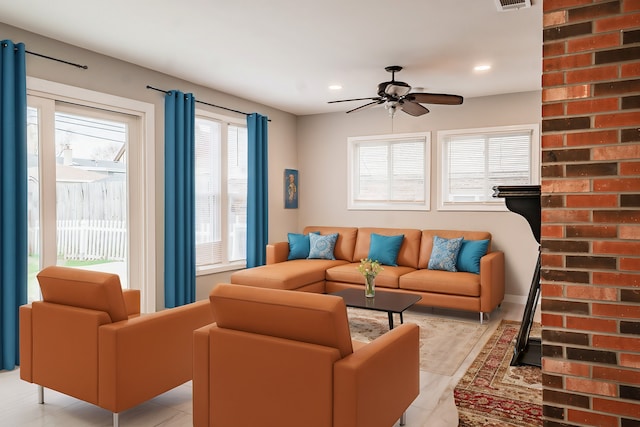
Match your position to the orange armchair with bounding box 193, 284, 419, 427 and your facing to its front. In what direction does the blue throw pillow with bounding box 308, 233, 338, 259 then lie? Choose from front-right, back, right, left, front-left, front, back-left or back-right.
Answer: front-left

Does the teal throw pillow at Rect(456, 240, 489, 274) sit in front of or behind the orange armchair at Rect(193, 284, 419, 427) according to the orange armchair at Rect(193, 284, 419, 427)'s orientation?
in front

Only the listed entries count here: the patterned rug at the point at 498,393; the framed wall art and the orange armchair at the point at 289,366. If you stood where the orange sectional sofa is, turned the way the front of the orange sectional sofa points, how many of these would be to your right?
1

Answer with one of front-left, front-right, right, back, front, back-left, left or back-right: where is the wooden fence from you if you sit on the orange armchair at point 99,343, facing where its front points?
front-left

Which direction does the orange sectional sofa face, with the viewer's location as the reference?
facing the viewer and to the left of the viewer

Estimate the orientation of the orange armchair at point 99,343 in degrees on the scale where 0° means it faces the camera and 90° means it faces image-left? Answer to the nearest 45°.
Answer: approximately 225°

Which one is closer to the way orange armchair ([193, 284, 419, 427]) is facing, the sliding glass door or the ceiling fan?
the ceiling fan

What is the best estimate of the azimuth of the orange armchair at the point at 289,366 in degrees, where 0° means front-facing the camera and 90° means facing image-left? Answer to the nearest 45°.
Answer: approximately 225°

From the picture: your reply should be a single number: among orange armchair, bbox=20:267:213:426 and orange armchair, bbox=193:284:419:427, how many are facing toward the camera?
0

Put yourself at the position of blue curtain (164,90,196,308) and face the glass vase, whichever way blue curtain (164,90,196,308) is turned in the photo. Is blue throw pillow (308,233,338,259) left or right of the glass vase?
left

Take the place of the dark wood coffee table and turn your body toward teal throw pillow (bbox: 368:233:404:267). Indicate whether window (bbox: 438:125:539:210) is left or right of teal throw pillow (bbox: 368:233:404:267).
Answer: right

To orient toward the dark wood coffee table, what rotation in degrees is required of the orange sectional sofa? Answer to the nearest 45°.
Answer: approximately 45° to its left

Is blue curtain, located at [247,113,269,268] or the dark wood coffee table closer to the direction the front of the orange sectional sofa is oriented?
the dark wood coffee table

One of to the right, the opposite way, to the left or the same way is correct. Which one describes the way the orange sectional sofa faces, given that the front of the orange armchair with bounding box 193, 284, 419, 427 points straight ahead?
the opposite way
